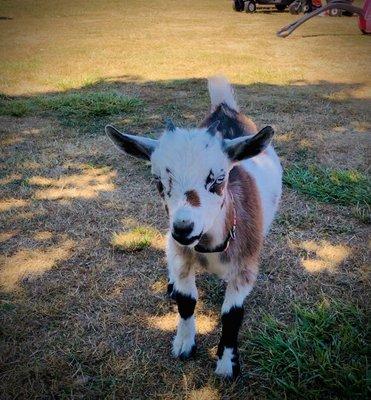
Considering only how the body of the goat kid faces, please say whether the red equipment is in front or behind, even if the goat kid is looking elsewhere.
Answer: behind

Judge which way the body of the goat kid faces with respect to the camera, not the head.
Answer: toward the camera
